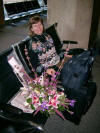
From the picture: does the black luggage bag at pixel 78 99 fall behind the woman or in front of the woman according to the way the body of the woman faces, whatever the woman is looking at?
in front

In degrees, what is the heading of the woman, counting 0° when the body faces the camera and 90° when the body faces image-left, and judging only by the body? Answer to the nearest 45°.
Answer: approximately 315°

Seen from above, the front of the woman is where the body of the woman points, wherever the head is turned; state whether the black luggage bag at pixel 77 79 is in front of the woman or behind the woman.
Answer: in front
